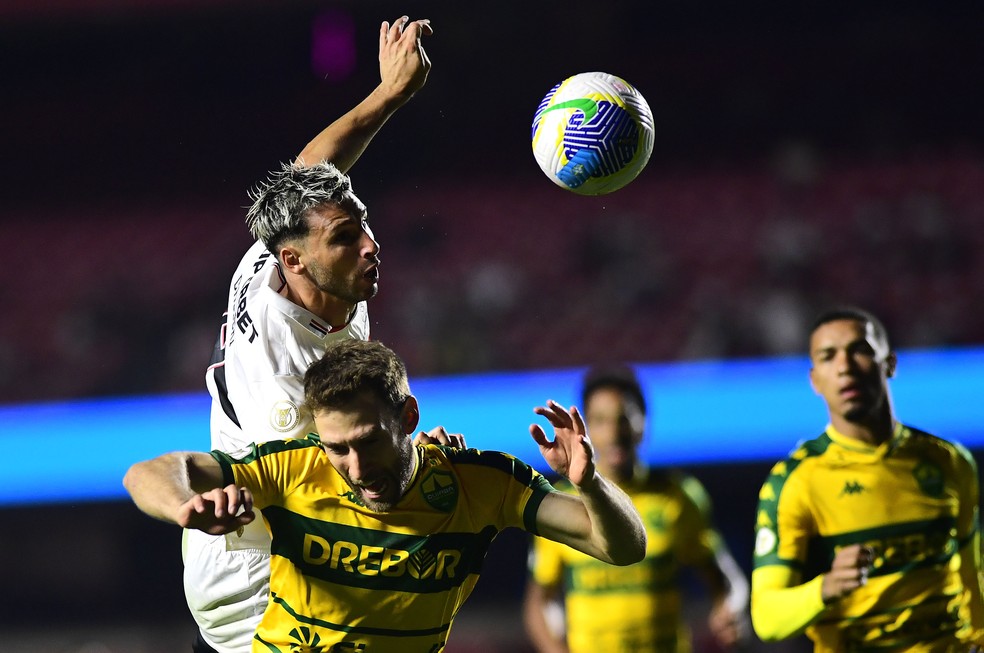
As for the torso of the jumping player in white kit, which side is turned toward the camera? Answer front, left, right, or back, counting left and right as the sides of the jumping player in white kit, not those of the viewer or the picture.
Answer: right

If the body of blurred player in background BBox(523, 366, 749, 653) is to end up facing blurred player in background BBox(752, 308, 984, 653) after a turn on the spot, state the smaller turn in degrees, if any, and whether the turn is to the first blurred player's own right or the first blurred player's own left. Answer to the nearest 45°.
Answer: approximately 45° to the first blurred player's own left

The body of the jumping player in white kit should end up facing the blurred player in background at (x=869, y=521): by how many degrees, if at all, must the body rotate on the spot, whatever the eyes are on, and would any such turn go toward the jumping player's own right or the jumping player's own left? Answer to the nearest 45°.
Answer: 0° — they already face them

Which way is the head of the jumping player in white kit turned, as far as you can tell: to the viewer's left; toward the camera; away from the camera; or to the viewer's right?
to the viewer's right

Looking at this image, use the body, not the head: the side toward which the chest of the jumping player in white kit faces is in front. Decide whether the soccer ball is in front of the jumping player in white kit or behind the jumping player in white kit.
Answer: in front

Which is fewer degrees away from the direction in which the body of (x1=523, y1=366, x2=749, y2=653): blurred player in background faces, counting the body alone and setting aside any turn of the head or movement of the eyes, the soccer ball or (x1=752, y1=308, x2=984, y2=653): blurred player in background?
the soccer ball

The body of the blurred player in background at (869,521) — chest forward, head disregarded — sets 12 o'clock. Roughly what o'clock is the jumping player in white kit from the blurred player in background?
The jumping player in white kit is roughly at 2 o'clock from the blurred player in background.

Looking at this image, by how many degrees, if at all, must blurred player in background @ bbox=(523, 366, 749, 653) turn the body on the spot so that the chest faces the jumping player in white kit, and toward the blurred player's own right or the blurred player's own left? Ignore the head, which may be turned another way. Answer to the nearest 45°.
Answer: approximately 45° to the blurred player's own right

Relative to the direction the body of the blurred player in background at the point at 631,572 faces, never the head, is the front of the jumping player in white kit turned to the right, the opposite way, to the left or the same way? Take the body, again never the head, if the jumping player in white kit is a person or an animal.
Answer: to the left

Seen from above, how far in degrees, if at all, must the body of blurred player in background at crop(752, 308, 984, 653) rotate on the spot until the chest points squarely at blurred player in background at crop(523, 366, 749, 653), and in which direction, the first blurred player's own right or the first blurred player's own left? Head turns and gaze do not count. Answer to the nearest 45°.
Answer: approximately 135° to the first blurred player's own right

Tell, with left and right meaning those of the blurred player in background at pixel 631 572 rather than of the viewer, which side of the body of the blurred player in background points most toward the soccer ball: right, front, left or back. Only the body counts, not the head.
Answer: front

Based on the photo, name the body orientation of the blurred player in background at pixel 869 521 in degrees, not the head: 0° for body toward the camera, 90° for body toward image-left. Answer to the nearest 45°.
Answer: approximately 0°
